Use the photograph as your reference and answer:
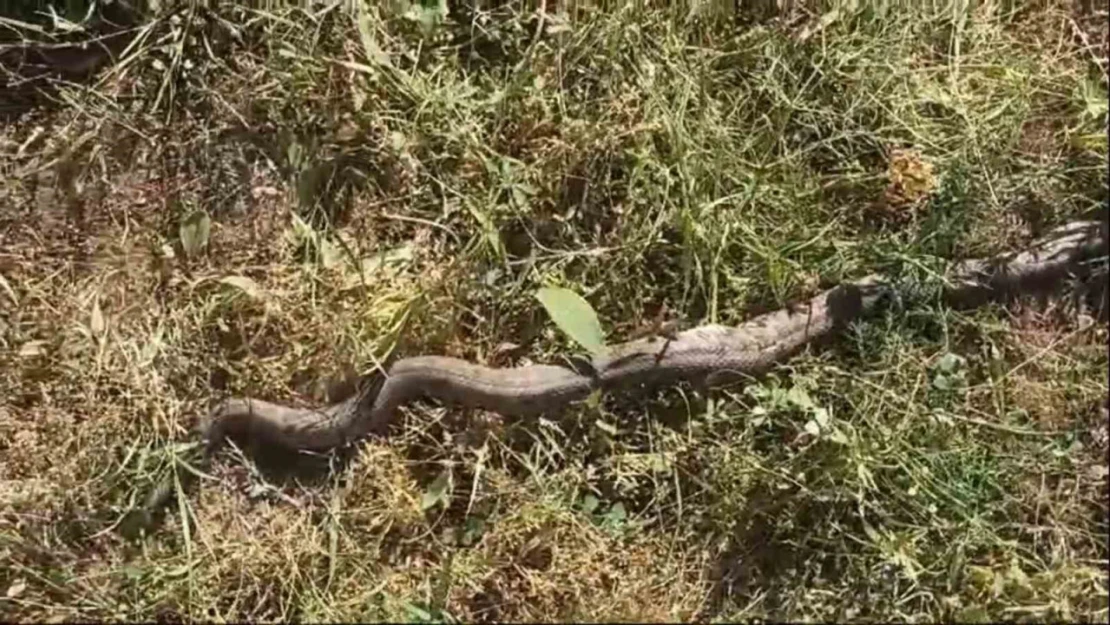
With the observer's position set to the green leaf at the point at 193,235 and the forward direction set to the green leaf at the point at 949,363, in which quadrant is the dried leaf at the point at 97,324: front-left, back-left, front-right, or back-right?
back-right

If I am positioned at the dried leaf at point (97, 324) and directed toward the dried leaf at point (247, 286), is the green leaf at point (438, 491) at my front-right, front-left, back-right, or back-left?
front-right

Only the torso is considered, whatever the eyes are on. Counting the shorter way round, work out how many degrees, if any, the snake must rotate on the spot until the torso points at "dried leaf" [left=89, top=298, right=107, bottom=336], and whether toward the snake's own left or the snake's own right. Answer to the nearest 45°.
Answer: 0° — it already faces it

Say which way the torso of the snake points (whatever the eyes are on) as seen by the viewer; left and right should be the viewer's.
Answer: facing to the left of the viewer

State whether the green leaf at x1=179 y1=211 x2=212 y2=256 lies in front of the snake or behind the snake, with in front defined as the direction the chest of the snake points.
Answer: in front
